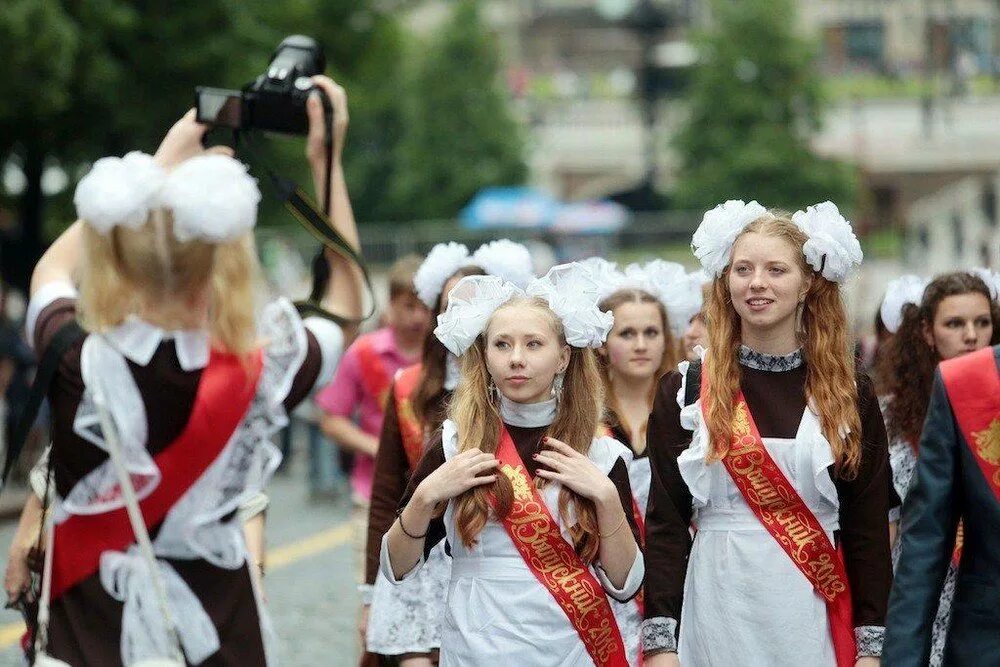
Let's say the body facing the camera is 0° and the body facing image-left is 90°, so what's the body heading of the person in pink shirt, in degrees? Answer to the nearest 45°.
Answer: approximately 315°

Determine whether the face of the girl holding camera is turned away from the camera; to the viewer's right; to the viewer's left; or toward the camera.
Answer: away from the camera

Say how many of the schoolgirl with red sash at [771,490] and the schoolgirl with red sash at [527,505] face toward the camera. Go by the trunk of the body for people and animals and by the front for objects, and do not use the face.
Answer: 2

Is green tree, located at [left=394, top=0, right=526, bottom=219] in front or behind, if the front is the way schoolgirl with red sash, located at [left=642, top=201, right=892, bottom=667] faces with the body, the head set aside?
behind

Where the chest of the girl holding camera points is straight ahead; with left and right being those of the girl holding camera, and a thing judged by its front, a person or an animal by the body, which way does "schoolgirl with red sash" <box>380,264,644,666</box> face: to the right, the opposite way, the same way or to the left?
the opposite way

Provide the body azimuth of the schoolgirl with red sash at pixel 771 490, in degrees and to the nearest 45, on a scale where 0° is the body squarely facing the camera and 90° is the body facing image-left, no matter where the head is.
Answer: approximately 0°

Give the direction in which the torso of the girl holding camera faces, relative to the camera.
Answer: away from the camera

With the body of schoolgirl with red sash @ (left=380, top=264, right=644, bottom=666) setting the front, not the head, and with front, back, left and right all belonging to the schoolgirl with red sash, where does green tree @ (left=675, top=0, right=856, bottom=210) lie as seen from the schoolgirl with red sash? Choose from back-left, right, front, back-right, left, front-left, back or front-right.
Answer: back

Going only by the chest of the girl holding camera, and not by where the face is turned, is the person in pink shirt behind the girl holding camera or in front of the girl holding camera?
in front
